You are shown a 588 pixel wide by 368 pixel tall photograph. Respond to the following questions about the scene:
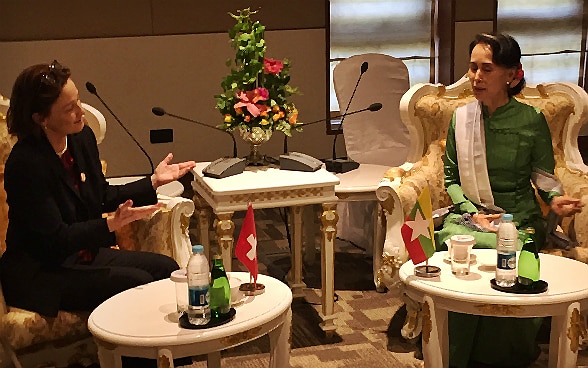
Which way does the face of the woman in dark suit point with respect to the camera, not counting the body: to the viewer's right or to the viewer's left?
to the viewer's right

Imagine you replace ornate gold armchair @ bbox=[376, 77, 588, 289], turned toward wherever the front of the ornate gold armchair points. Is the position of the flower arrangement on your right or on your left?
on your right

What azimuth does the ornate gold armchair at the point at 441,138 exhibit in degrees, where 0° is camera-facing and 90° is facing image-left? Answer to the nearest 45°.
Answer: approximately 0°

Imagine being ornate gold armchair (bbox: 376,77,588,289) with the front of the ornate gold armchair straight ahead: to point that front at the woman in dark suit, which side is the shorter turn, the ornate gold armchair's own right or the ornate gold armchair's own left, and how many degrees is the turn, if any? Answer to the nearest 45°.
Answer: approximately 45° to the ornate gold armchair's own right

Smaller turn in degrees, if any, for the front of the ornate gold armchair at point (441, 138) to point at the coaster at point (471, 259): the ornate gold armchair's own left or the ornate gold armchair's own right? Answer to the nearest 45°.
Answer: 0° — it already faces it

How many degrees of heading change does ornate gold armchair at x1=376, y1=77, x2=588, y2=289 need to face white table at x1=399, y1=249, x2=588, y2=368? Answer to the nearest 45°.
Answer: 0° — it already faces it

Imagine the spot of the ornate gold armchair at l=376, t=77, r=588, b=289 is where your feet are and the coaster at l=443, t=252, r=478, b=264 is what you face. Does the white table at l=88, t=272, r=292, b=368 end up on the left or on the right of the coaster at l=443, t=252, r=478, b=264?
right
